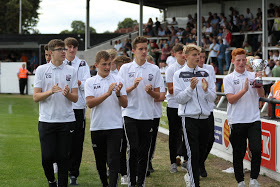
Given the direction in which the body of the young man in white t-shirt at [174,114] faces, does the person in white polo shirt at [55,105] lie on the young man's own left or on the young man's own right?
on the young man's own right

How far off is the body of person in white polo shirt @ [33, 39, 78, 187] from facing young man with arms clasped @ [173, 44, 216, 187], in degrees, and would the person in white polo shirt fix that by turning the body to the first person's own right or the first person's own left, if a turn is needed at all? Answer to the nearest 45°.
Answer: approximately 90° to the first person's own left

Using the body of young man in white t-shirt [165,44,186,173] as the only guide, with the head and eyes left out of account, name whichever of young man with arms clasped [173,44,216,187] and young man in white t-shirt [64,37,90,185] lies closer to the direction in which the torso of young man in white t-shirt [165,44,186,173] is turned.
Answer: the young man with arms clasped

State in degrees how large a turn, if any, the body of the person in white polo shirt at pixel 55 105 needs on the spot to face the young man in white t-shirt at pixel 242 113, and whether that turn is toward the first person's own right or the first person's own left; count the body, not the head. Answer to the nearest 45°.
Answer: approximately 90° to the first person's own left

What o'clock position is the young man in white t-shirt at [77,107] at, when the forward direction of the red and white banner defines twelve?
The young man in white t-shirt is roughly at 1 o'clock from the red and white banner.

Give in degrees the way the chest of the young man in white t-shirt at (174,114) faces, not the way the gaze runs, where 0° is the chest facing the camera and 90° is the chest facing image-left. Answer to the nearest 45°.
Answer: approximately 315°

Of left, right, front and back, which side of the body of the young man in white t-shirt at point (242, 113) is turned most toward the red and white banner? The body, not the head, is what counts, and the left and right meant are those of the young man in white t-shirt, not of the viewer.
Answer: back

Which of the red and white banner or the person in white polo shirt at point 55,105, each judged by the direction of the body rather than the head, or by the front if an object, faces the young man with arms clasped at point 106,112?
the red and white banner

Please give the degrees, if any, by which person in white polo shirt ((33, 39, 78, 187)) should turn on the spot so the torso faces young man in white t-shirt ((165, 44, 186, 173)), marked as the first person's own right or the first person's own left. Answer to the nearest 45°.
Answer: approximately 135° to the first person's own left

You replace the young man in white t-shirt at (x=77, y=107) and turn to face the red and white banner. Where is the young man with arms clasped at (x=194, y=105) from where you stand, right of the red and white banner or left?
right
